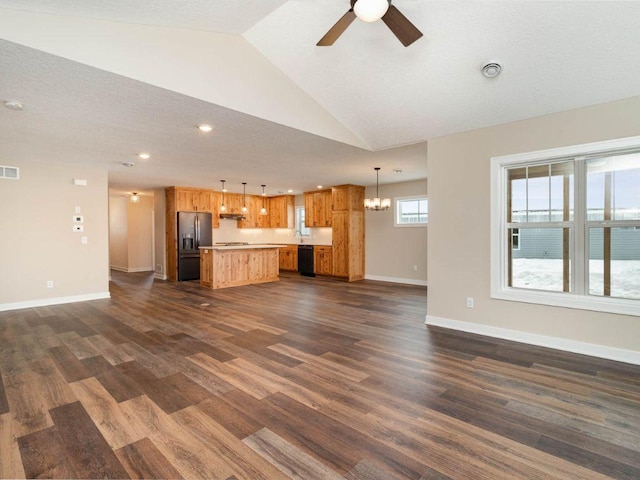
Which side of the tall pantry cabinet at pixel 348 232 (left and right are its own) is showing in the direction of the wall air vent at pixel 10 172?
front

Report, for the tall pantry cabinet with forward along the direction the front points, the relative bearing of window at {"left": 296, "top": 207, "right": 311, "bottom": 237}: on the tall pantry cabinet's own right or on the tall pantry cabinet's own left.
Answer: on the tall pantry cabinet's own right

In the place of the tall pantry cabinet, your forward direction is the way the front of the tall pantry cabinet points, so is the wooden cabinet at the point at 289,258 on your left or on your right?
on your right

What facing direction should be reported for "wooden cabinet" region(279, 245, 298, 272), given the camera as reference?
facing the viewer and to the left of the viewer

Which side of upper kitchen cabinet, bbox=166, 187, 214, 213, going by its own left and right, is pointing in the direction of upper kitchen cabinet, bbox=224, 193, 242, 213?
left

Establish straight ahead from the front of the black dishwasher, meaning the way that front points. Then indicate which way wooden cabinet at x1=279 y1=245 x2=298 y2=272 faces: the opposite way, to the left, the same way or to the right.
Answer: the same way

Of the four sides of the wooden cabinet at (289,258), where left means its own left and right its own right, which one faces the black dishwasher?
left

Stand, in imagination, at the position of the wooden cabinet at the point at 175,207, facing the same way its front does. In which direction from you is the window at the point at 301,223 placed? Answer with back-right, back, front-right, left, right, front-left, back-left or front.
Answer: front-left

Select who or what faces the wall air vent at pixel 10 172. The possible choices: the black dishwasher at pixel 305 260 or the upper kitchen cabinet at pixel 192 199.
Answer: the black dishwasher

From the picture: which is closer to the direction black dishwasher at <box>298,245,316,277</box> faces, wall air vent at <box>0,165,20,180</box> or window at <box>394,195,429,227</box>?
the wall air vent

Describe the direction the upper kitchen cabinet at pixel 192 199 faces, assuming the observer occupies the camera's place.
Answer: facing the viewer and to the right of the viewer

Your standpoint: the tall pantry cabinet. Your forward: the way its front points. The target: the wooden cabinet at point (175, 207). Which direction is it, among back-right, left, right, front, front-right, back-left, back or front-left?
front-right

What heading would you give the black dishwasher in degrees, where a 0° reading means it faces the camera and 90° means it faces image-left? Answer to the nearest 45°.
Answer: approximately 45°
